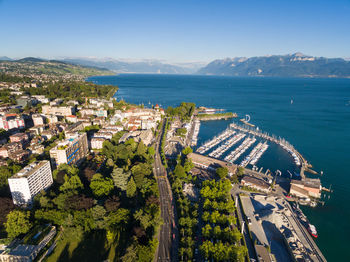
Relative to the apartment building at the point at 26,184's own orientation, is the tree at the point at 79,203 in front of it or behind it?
in front

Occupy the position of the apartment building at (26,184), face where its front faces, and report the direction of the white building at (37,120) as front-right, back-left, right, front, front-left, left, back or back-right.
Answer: back-left

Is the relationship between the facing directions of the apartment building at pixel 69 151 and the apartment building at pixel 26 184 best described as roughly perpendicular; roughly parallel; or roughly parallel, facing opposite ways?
roughly parallel

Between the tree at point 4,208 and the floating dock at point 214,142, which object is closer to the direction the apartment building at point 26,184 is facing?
the floating dock

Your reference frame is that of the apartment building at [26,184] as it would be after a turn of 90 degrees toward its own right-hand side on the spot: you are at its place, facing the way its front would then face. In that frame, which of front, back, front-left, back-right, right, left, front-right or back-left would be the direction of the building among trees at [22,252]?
front-left

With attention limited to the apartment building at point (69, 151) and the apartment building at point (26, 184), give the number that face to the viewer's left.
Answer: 0

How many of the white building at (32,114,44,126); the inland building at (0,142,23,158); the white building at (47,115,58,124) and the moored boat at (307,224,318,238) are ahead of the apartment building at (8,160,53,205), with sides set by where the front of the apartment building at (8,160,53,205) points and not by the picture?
1

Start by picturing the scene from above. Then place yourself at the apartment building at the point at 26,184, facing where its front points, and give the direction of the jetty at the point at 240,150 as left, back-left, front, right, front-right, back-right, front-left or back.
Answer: front-left

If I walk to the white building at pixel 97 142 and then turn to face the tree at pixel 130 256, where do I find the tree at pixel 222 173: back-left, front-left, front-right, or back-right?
front-left

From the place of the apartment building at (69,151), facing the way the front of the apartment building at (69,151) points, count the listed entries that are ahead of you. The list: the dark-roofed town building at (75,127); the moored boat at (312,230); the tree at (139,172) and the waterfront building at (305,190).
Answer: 3
